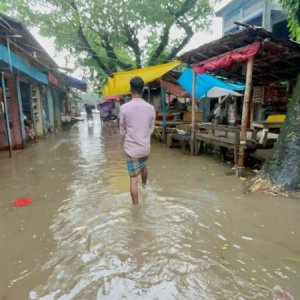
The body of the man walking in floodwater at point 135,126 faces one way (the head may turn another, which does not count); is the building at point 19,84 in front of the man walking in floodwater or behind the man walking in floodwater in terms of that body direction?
in front

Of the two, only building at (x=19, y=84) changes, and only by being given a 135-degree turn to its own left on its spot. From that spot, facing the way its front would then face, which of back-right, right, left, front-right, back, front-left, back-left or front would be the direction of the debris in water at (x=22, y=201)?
back-left

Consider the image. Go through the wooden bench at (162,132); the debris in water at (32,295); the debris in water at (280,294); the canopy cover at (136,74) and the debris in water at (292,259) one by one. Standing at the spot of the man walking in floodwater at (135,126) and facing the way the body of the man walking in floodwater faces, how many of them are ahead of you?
2

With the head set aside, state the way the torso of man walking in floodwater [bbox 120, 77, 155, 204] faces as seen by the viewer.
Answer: away from the camera

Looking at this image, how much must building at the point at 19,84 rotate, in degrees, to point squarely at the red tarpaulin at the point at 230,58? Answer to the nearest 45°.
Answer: approximately 45° to its right

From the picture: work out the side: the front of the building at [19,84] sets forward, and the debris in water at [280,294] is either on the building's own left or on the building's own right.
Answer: on the building's own right

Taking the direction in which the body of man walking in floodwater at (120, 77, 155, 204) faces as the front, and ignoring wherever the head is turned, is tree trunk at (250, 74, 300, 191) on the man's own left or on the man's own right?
on the man's own right

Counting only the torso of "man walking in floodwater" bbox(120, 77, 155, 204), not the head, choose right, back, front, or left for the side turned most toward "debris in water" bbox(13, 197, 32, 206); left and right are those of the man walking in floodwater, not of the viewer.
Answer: left

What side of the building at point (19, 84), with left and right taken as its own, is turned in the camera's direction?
right

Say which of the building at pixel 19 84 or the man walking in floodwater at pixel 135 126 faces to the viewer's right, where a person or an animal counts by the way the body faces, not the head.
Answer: the building

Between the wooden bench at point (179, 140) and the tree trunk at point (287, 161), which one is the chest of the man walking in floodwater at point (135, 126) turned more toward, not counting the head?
the wooden bench

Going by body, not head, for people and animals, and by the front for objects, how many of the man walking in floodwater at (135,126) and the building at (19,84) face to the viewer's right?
1

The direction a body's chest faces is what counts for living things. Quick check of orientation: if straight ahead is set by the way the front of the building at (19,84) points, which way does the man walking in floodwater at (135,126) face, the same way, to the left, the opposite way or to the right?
to the left

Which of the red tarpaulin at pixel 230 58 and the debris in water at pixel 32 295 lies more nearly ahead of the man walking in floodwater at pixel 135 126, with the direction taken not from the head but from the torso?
the red tarpaulin
